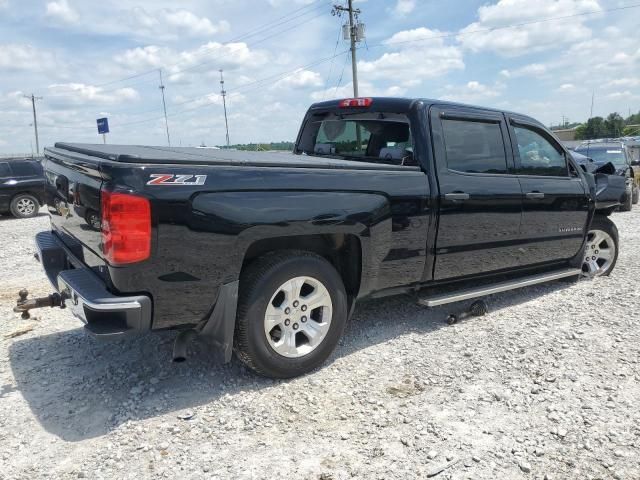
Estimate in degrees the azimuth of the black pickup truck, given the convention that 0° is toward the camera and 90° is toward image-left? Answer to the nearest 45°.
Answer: approximately 225°

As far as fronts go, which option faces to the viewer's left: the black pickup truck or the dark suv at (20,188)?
the dark suv

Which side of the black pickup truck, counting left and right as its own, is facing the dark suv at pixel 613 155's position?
front

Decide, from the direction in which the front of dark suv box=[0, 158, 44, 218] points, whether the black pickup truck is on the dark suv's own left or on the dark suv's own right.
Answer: on the dark suv's own left

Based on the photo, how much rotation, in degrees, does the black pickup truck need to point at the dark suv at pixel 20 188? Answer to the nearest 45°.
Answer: approximately 90° to its left

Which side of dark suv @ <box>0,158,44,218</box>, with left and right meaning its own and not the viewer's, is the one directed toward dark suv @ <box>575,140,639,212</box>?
back

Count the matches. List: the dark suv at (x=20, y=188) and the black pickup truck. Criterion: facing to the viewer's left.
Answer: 1

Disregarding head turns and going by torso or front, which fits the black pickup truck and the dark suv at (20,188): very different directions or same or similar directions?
very different directions

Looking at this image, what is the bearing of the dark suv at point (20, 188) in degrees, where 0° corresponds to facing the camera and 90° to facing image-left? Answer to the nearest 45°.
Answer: approximately 90°
